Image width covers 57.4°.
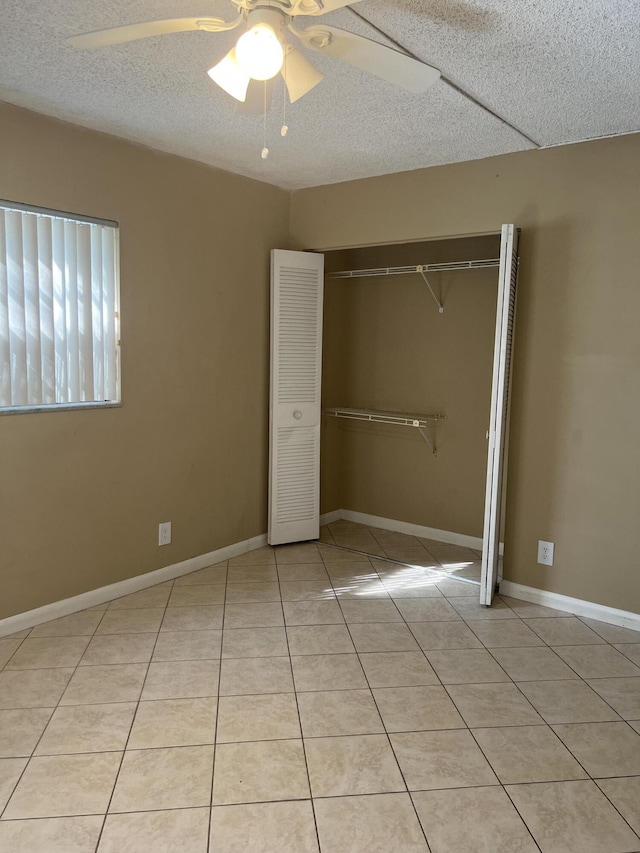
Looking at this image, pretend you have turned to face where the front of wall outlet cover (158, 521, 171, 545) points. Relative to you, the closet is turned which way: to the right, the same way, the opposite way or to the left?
to the right

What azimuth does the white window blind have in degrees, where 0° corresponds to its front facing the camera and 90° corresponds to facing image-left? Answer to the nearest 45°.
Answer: approximately 315°

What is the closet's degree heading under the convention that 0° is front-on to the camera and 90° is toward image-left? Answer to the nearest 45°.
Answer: approximately 45°

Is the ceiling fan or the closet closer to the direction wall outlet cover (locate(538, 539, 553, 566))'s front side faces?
the ceiling fan

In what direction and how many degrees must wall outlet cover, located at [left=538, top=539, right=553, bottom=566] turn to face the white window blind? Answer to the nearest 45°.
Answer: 0° — it already faces it

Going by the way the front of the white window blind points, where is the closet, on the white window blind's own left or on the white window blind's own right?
on the white window blind's own left

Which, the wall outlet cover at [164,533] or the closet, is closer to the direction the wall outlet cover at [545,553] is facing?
the wall outlet cover

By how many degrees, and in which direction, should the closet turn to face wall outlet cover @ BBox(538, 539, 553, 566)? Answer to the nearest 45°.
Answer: approximately 90° to its left

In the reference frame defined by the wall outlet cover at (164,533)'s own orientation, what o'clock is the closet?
The closet is roughly at 10 o'clock from the wall outlet cover.
